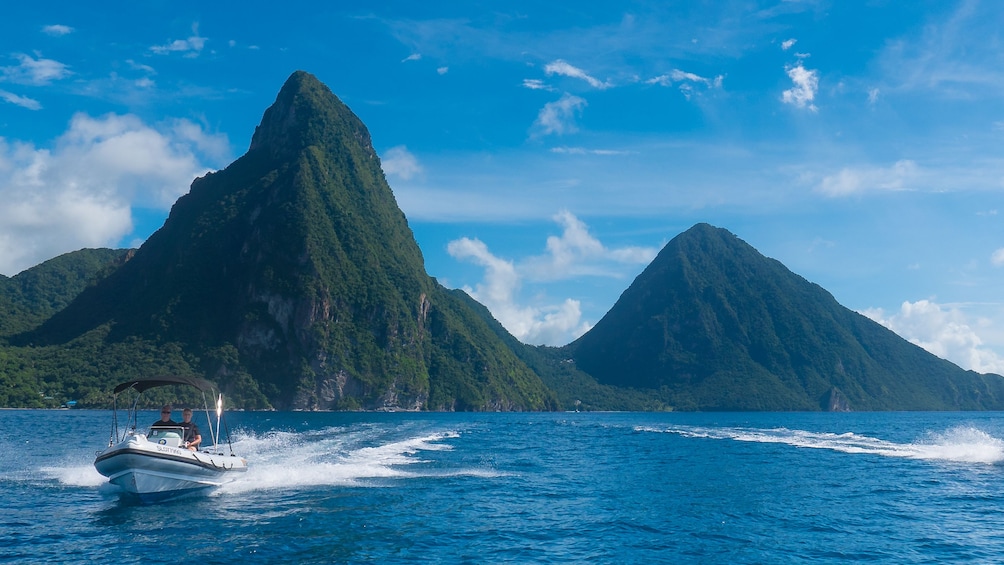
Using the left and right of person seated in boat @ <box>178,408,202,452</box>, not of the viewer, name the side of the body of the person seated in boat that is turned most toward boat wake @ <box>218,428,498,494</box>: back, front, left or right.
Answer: back

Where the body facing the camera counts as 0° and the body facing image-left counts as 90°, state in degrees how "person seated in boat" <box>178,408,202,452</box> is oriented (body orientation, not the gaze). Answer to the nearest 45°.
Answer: approximately 45°

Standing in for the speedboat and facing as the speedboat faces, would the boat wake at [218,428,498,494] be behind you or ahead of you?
behind

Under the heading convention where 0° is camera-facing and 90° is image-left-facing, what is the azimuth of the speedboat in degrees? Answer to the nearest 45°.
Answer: approximately 45°

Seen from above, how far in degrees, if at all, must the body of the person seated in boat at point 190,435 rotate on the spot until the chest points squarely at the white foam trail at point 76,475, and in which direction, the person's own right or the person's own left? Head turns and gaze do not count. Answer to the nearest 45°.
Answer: approximately 90° to the person's own right
